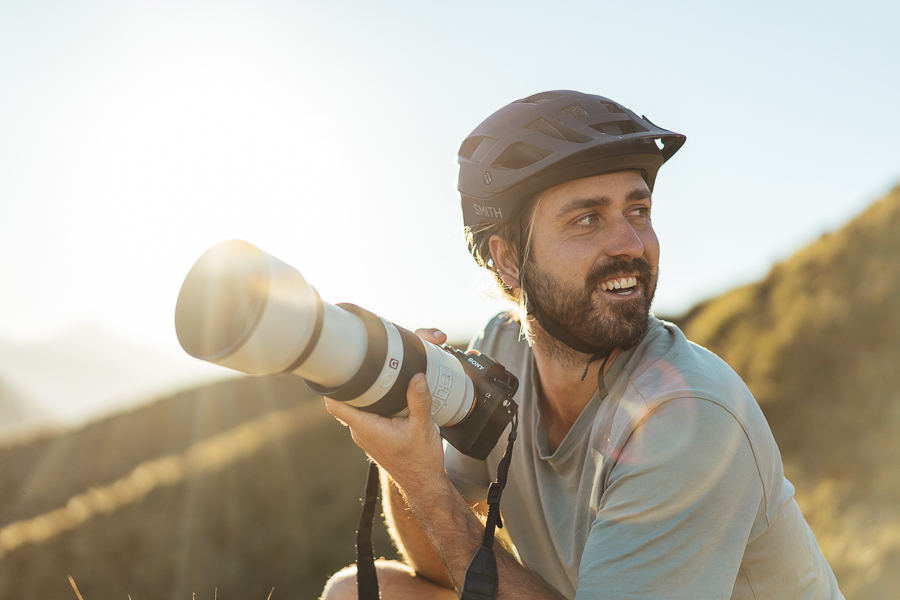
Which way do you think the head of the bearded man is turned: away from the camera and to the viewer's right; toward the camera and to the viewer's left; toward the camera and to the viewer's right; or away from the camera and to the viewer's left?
toward the camera and to the viewer's right

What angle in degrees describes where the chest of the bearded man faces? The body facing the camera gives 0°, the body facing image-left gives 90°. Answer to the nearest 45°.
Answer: approximately 45°
